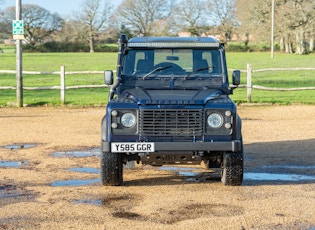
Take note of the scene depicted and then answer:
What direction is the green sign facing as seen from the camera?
toward the camera

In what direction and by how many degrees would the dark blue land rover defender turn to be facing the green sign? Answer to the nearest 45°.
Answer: approximately 180°

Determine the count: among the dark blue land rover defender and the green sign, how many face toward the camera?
2

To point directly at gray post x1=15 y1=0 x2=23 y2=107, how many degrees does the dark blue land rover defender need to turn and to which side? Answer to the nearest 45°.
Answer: approximately 180°

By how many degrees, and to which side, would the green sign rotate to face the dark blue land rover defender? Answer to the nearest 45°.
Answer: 0° — it already faces it

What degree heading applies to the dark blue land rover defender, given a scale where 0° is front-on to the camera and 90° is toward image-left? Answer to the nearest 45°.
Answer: approximately 0°
